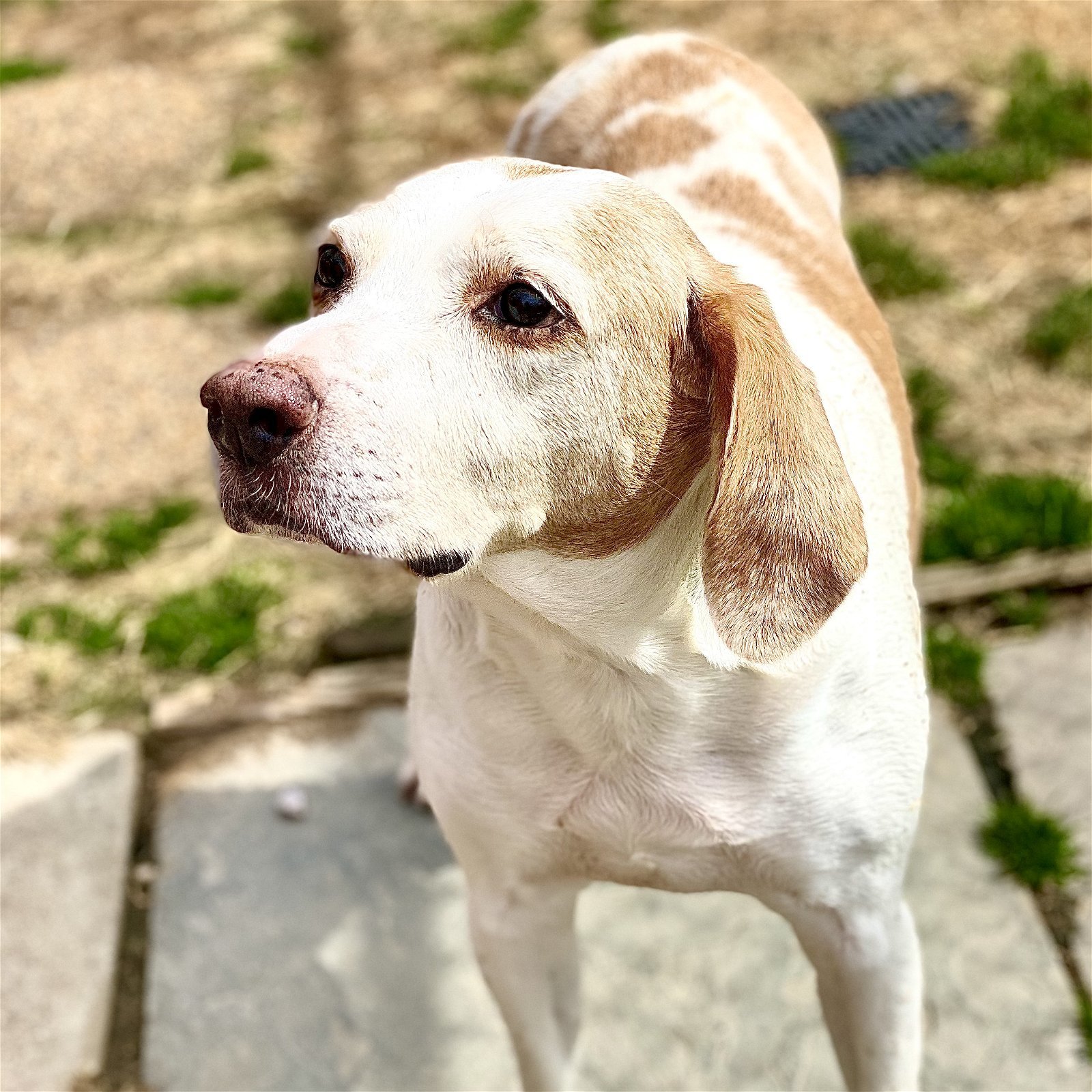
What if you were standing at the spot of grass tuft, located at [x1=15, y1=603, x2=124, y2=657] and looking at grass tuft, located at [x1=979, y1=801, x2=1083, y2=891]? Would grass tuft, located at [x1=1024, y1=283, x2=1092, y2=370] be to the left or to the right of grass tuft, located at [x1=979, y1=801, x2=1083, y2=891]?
left

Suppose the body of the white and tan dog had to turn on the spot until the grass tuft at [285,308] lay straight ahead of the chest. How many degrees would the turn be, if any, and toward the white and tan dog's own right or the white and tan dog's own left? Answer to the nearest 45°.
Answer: approximately 180°

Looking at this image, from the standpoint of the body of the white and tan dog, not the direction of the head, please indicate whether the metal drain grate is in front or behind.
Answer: behind

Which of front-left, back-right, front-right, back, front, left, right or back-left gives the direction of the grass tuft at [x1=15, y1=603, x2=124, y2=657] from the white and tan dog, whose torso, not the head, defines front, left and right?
back-right

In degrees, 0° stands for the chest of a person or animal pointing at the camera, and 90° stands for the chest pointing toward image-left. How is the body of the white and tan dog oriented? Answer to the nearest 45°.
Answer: approximately 0°

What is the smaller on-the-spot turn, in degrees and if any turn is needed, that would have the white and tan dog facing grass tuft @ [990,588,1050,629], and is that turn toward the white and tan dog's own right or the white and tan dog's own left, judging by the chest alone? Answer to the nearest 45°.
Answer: approximately 135° to the white and tan dog's own left

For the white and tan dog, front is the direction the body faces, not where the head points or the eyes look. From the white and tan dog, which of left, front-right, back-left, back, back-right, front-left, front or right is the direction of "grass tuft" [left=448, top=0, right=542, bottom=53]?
back
